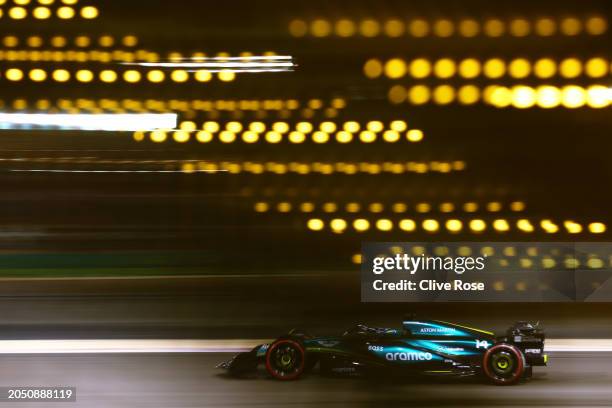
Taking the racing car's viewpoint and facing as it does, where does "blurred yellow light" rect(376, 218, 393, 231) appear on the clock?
The blurred yellow light is roughly at 3 o'clock from the racing car.

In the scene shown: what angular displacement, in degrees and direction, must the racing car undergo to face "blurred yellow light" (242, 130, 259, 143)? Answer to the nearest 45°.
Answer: approximately 90° to its right

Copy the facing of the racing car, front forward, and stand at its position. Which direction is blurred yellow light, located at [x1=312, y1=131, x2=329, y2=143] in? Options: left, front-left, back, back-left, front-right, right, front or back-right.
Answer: right

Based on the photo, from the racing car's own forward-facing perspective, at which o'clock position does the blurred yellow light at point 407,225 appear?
The blurred yellow light is roughly at 3 o'clock from the racing car.

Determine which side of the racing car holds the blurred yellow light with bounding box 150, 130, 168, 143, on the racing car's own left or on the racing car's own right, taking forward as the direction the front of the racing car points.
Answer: on the racing car's own right

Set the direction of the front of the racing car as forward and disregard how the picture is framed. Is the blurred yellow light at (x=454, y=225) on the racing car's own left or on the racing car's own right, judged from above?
on the racing car's own right

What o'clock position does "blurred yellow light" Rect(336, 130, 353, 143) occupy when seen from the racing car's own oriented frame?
The blurred yellow light is roughly at 3 o'clock from the racing car.

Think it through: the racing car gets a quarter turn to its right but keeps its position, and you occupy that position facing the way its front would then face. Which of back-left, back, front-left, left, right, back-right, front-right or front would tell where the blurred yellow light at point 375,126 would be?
front

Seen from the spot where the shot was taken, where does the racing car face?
facing to the left of the viewer

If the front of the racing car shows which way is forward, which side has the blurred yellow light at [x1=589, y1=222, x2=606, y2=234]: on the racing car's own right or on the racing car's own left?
on the racing car's own right

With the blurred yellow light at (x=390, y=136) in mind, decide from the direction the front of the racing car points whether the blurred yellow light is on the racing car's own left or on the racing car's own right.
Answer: on the racing car's own right
